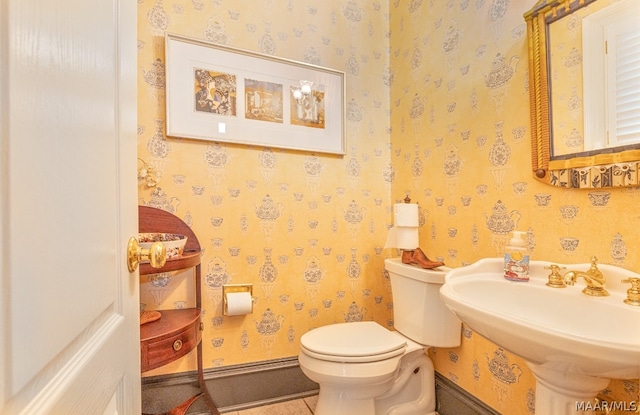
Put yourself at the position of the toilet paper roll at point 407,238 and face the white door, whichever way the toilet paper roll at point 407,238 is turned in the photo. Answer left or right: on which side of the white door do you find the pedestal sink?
left

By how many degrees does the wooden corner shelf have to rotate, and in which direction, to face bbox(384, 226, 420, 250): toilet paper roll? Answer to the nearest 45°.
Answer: approximately 45° to its left

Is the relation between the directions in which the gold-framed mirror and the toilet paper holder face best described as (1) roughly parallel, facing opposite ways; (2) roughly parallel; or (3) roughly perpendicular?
roughly perpendicular

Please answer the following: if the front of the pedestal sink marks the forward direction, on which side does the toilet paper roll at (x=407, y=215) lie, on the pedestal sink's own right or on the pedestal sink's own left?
on the pedestal sink's own right

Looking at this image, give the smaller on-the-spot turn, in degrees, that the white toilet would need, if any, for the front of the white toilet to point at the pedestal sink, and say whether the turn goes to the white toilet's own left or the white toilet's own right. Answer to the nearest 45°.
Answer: approximately 90° to the white toilet's own left

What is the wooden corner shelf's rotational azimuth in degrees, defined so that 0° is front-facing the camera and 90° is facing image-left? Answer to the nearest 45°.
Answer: approximately 315°
